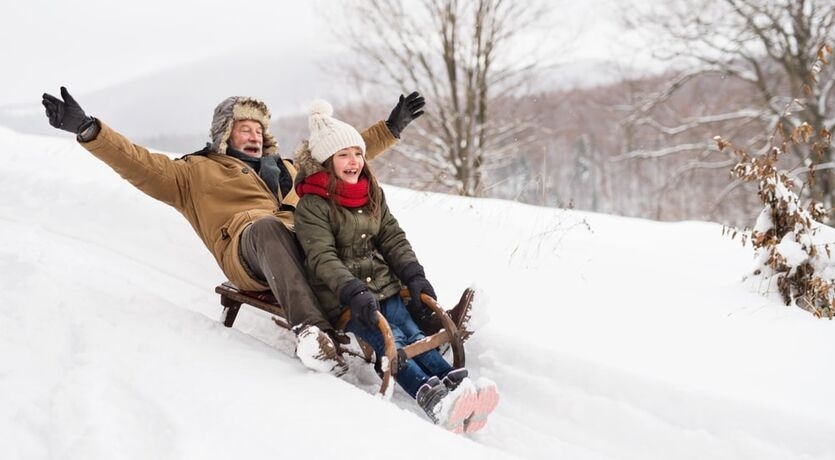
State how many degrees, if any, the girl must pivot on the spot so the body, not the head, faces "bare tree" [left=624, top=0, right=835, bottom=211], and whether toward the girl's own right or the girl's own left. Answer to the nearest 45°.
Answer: approximately 90° to the girl's own left

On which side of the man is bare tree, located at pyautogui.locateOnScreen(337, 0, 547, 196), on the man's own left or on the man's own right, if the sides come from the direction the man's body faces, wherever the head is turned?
on the man's own left

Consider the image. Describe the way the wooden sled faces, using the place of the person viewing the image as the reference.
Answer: facing the viewer and to the right of the viewer

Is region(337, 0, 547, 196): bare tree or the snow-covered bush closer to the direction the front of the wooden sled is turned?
the snow-covered bush

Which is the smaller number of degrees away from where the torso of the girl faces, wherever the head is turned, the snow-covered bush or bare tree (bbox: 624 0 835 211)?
the snow-covered bush

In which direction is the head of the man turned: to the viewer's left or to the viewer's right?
to the viewer's right

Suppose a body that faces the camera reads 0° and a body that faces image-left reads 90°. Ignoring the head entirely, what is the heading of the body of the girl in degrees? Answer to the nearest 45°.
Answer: approximately 315°

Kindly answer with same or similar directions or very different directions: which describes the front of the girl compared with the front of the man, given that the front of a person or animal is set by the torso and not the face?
same or similar directions
